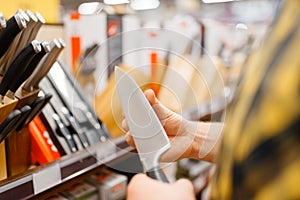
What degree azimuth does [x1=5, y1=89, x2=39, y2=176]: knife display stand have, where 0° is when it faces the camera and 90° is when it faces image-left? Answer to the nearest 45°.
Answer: approximately 315°

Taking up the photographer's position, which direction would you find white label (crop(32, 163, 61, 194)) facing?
facing the viewer and to the right of the viewer
